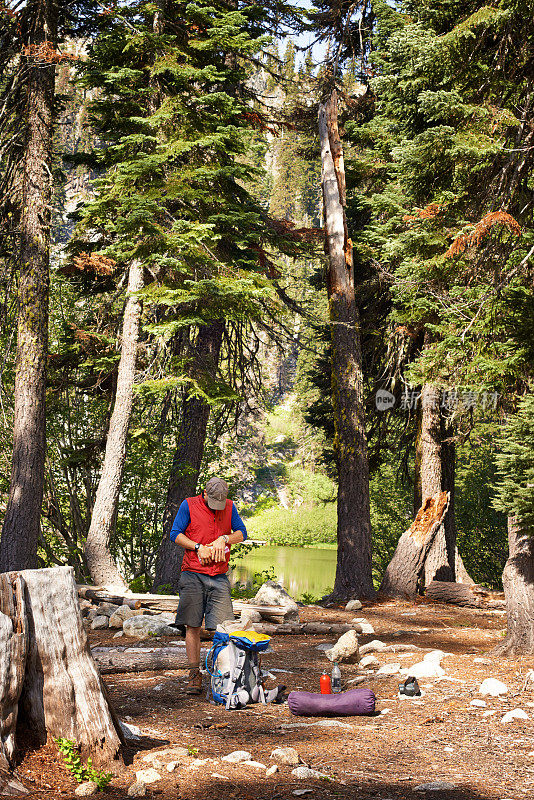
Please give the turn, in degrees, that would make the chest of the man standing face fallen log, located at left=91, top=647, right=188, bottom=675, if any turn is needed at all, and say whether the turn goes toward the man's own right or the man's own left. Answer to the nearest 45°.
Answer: approximately 135° to the man's own right

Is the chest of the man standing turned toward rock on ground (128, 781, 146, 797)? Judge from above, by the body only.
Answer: yes

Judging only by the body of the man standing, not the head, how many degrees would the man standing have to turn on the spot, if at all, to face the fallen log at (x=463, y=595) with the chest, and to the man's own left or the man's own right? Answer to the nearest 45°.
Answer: approximately 135° to the man's own left

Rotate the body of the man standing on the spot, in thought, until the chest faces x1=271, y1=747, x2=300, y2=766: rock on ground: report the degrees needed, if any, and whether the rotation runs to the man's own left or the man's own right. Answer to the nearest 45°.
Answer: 0° — they already face it

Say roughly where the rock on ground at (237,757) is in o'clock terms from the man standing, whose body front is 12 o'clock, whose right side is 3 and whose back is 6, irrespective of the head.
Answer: The rock on ground is roughly at 12 o'clock from the man standing.

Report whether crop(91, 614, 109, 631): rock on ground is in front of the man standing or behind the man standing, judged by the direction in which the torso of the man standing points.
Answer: behind

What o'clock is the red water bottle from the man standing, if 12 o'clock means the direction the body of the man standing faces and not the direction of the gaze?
The red water bottle is roughly at 10 o'clock from the man standing.

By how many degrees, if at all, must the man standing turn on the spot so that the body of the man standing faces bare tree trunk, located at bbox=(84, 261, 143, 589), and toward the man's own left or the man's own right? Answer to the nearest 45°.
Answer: approximately 180°

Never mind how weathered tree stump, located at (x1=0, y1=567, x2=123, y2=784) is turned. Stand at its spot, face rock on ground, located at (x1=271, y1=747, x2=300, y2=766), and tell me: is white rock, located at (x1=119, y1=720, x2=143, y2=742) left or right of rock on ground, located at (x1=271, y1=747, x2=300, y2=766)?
left

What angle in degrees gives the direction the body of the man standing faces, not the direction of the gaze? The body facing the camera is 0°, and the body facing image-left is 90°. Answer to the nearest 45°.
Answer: approximately 0°

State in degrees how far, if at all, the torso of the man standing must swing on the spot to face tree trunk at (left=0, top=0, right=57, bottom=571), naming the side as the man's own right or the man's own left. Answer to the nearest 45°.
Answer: approximately 135° to the man's own right

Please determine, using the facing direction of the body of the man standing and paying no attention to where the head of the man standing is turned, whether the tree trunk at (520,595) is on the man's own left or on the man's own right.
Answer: on the man's own left
